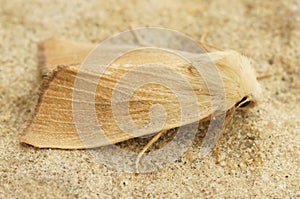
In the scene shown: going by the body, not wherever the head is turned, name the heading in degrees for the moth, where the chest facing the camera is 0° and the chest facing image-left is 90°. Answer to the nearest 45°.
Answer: approximately 270°
